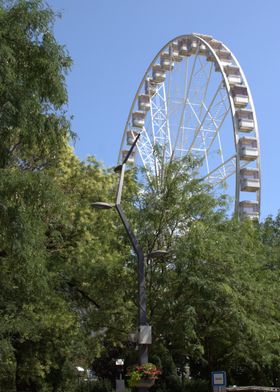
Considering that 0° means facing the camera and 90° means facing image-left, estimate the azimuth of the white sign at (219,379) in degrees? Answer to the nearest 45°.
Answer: approximately 0°
